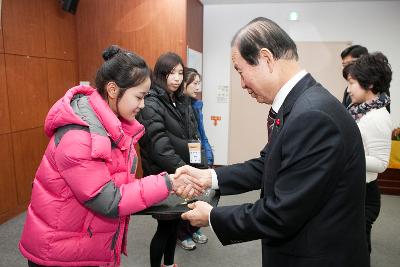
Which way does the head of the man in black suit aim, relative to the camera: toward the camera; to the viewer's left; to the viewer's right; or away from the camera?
to the viewer's left

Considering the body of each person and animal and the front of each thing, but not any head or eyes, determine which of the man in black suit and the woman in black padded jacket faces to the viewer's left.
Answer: the man in black suit

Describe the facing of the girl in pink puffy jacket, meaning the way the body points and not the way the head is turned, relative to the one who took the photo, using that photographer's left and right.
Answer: facing to the right of the viewer

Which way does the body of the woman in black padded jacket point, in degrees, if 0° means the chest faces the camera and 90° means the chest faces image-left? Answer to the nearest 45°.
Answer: approximately 315°

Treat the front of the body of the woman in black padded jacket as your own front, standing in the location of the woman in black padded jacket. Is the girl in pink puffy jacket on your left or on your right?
on your right

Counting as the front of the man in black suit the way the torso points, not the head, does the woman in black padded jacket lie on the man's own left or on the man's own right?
on the man's own right

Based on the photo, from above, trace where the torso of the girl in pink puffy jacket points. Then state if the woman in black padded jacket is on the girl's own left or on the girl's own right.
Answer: on the girl's own left

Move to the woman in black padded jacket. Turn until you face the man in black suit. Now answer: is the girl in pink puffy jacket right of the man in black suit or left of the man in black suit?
right

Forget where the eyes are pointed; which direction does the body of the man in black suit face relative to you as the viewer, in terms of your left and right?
facing to the left of the viewer

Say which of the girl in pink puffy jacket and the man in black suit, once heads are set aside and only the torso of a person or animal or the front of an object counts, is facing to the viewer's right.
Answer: the girl in pink puffy jacket
